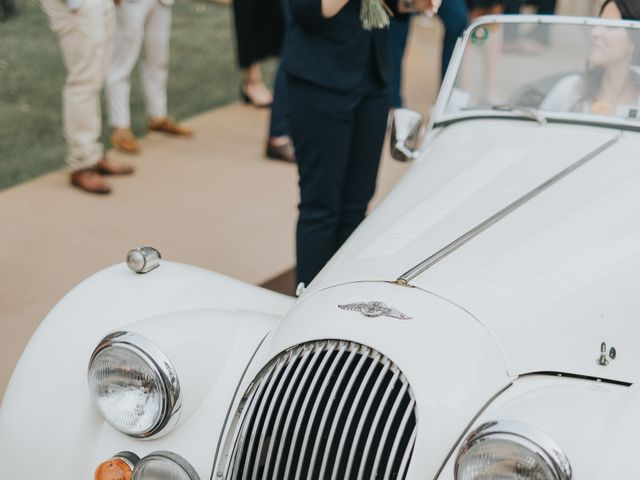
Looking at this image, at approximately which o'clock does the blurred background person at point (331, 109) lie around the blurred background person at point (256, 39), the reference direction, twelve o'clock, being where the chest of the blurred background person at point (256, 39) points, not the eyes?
the blurred background person at point (331, 109) is roughly at 3 o'clock from the blurred background person at point (256, 39).

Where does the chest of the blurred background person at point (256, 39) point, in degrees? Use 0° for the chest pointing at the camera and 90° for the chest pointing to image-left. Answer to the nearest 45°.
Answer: approximately 270°

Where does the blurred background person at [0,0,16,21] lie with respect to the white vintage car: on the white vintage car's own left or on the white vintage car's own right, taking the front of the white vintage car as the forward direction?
on the white vintage car's own right

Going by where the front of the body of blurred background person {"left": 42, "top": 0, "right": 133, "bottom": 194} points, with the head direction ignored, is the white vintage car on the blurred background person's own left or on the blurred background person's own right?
on the blurred background person's own right

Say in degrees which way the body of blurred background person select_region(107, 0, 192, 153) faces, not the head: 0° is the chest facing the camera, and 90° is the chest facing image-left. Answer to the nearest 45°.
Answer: approximately 315°

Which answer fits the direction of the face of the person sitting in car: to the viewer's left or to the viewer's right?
to the viewer's left

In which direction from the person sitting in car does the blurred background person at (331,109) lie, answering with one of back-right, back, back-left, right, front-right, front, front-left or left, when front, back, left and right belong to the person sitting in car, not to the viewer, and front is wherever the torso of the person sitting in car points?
front-right

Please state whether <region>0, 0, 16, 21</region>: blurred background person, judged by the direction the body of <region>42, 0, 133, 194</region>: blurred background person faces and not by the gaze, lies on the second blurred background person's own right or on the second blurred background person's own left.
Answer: on the second blurred background person's own left

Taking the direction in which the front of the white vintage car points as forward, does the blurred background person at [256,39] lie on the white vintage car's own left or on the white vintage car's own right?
on the white vintage car's own right

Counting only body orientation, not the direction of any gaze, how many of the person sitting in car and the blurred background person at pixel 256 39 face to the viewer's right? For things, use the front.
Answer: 1

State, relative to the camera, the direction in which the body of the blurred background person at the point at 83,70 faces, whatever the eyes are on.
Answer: to the viewer's right

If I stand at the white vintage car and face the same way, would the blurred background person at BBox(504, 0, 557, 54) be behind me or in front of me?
behind

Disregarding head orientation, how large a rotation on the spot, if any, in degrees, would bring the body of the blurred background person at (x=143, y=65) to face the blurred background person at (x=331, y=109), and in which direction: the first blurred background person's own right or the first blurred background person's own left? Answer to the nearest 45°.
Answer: approximately 45° to the first blurred background person's own right
